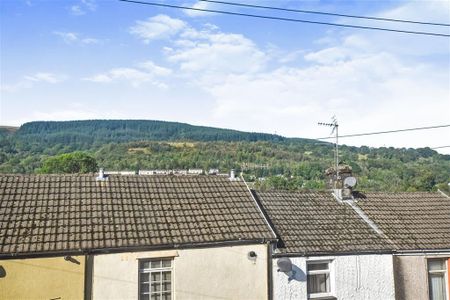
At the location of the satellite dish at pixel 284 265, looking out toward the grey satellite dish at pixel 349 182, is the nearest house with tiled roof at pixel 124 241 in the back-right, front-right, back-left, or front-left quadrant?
back-left

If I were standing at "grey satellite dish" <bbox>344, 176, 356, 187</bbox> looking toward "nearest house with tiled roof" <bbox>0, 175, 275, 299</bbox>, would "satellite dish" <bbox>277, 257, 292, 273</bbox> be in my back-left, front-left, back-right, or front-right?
front-left

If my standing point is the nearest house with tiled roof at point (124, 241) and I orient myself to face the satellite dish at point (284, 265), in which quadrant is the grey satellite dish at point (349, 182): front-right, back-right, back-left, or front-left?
front-left

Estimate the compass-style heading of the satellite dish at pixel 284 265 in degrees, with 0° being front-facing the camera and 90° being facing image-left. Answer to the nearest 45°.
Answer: approximately 45°

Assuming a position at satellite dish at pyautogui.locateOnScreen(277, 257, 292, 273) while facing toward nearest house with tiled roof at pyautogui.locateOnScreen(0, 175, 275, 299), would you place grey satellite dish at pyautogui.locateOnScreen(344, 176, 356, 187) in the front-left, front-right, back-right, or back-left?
back-right

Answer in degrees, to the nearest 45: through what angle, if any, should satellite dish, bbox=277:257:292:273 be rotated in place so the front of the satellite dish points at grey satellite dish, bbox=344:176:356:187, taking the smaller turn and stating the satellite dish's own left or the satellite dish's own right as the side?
approximately 180°
